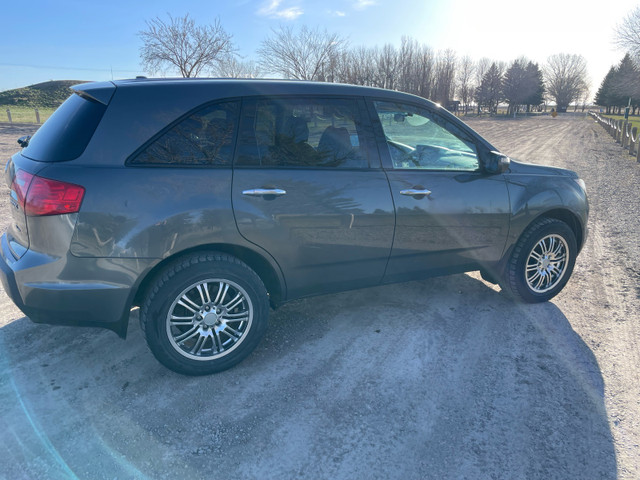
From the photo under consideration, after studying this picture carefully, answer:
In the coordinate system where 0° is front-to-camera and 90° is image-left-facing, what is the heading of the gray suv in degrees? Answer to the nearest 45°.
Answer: approximately 225°
